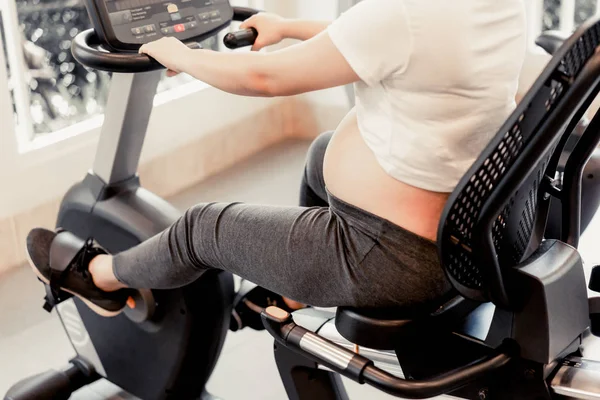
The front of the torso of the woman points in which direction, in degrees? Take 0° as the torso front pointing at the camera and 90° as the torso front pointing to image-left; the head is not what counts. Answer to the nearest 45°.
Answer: approximately 90°
